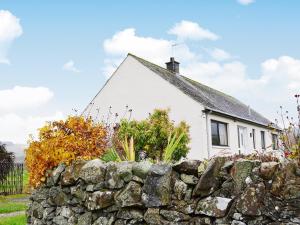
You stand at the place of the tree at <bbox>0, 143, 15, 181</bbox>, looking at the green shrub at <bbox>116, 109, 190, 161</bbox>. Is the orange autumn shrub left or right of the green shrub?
right

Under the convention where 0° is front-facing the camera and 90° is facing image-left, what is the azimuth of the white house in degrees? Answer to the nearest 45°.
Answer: approximately 315°

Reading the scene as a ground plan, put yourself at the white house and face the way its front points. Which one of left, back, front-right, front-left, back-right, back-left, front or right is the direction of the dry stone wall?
front-right

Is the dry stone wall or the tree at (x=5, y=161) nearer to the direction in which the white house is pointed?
the dry stone wall

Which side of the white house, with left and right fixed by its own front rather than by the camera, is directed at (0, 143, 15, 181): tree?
back

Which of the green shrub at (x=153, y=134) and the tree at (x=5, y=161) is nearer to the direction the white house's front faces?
the green shrub

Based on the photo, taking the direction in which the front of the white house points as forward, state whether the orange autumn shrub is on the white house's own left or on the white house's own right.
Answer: on the white house's own right
